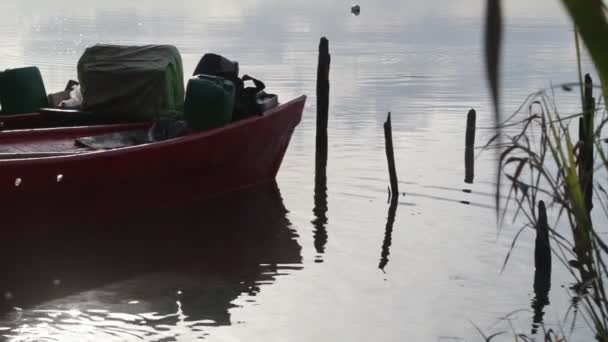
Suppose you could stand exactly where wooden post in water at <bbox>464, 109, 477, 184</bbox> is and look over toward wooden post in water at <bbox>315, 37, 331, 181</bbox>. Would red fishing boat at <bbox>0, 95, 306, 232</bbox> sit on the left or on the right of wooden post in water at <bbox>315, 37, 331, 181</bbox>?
left

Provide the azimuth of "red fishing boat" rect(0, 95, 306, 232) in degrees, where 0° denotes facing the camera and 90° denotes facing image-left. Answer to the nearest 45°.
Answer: approximately 270°

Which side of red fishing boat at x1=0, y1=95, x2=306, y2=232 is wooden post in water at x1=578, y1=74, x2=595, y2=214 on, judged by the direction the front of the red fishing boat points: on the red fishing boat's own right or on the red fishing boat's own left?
on the red fishing boat's own right

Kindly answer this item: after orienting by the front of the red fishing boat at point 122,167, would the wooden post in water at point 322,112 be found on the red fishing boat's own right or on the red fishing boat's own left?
on the red fishing boat's own left
